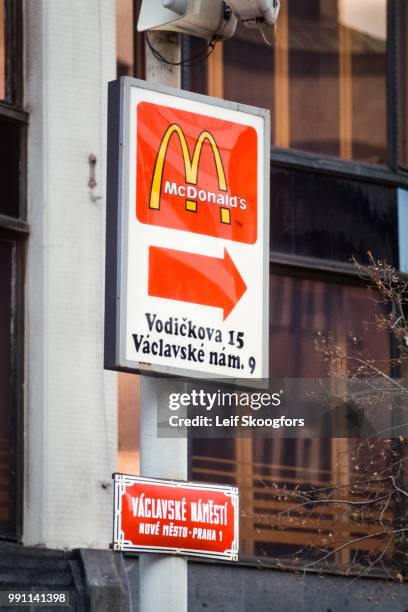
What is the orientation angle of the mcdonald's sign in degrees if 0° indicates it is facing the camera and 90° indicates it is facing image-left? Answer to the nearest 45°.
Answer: approximately 315°
